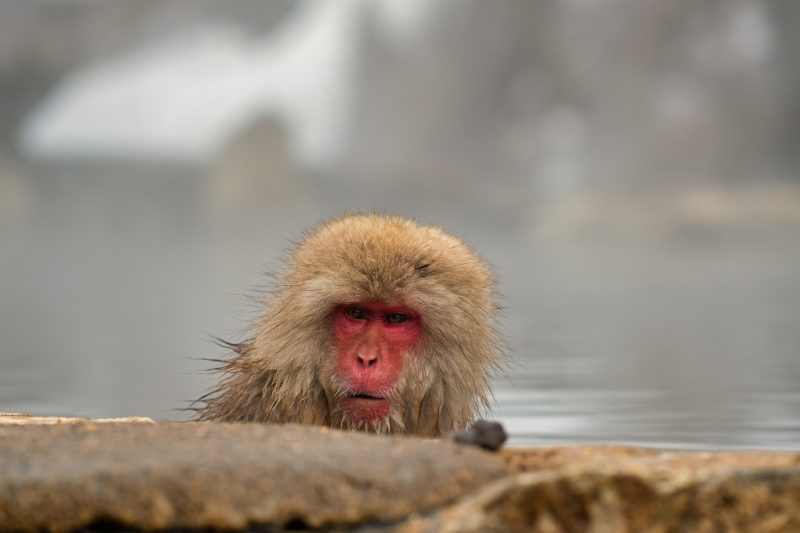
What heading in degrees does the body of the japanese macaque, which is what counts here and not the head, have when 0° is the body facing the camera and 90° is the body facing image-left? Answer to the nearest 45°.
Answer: approximately 0°

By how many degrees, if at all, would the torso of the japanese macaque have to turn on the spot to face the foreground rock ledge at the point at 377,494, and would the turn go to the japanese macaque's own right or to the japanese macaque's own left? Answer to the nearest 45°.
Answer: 0° — it already faces it
